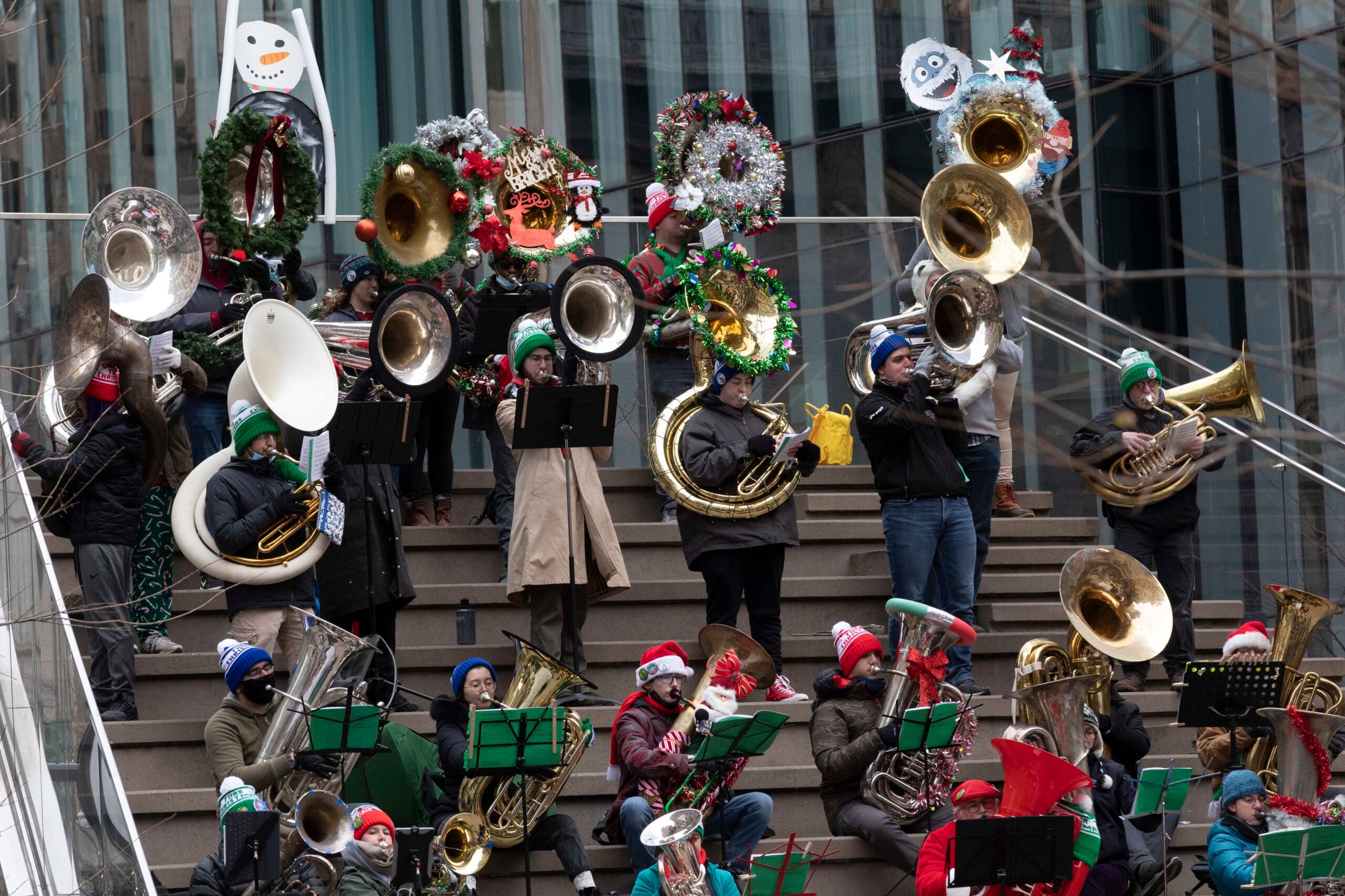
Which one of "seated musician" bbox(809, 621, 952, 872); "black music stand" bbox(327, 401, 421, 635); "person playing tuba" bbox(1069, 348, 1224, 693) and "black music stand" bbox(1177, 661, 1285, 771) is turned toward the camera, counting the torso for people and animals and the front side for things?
the person playing tuba

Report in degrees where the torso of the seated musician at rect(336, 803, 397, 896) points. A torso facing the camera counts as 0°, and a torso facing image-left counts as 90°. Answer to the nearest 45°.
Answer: approximately 315°

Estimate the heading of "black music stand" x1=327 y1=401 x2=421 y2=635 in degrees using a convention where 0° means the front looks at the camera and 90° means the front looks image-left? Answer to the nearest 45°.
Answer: approximately 180°

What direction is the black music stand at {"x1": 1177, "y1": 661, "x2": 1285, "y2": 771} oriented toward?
away from the camera

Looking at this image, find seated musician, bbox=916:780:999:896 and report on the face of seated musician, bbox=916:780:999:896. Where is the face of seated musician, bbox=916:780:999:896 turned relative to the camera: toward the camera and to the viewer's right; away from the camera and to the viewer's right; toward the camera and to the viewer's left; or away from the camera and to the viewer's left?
toward the camera and to the viewer's right
